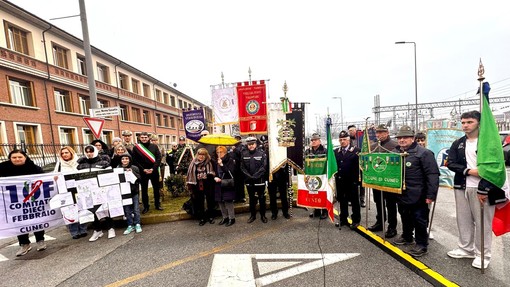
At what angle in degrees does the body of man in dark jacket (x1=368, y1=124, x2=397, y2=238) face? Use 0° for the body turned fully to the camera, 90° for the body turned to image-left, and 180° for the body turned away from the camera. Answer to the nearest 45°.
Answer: approximately 45°

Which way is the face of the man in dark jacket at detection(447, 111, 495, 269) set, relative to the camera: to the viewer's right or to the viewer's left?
to the viewer's left

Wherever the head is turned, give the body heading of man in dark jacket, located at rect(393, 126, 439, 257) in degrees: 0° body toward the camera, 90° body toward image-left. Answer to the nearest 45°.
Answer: approximately 45°

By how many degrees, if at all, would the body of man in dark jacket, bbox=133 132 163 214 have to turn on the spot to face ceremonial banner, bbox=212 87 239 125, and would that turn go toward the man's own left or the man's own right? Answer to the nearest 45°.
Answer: approximately 135° to the man's own left

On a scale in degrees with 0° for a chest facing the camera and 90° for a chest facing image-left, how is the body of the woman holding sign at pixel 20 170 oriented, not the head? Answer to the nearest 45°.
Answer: approximately 0°

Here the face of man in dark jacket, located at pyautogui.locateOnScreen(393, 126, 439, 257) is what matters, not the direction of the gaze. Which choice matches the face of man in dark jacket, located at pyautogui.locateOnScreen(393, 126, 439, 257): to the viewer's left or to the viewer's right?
to the viewer's left

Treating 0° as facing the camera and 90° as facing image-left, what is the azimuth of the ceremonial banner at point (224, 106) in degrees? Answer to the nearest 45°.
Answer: approximately 0°

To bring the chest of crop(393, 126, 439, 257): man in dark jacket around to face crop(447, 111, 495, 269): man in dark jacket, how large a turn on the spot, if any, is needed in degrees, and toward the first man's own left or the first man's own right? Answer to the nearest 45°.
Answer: approximately 135° to the first man's own left
